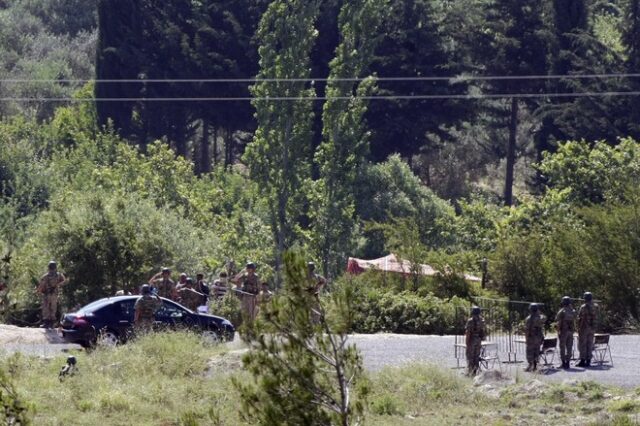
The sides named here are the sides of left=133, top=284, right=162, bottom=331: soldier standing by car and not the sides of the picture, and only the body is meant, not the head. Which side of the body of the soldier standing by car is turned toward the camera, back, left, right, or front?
back

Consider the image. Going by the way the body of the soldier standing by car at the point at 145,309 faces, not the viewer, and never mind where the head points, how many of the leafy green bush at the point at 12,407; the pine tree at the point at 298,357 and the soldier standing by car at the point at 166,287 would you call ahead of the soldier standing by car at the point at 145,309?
1

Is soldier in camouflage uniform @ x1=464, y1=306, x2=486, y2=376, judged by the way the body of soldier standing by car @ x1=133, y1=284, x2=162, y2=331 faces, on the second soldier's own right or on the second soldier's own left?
on the second soldier's own right

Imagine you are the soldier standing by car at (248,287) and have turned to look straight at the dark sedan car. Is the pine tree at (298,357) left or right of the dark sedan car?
left
